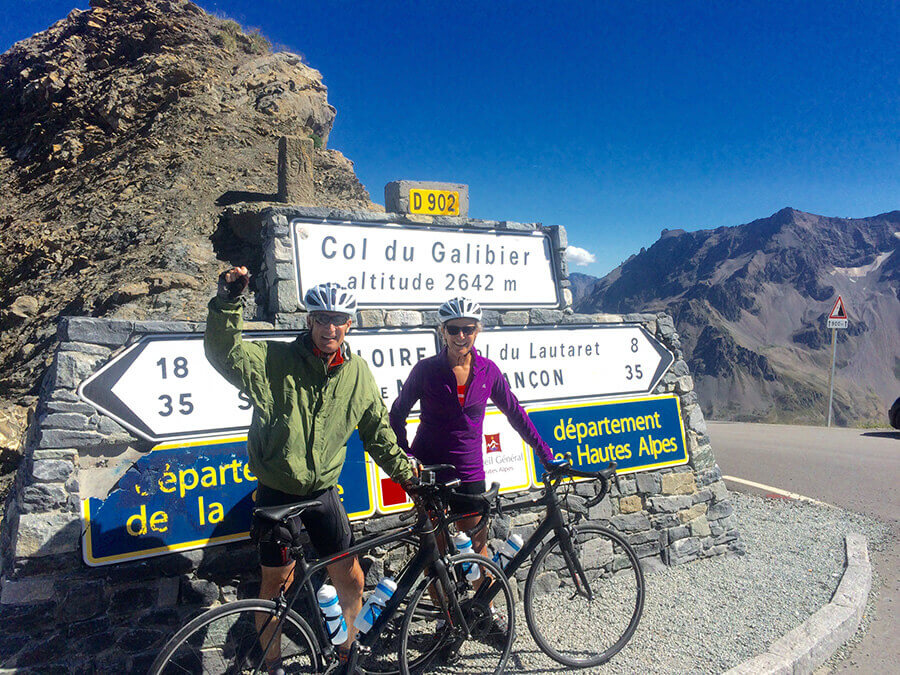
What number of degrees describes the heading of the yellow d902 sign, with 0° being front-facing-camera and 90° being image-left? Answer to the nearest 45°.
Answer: approximately 0°

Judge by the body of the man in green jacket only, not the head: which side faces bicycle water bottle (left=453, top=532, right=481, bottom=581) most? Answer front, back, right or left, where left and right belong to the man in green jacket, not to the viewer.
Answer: left

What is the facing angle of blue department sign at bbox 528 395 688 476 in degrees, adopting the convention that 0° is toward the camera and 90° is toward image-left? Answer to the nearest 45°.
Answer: approximately 0°

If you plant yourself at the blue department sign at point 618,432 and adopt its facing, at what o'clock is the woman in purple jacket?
The woman in purple jacket is roughly at 1 o'clock from the blue department sign.

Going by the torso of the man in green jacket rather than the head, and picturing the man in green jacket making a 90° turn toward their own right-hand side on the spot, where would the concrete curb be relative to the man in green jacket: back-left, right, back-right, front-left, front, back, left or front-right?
back

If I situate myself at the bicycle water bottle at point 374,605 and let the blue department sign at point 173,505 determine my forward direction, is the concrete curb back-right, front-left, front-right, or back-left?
back-right

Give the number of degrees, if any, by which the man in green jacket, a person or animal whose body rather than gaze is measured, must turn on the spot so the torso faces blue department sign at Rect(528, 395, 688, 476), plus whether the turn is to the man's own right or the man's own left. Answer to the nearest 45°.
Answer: approximately 135° to the man's own left
